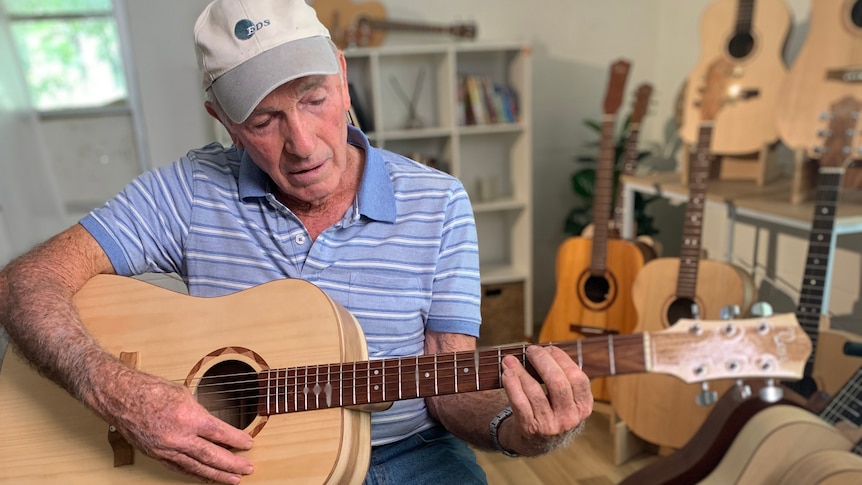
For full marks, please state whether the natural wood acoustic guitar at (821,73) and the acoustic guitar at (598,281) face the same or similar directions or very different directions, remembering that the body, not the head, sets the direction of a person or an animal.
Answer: same or similar directions

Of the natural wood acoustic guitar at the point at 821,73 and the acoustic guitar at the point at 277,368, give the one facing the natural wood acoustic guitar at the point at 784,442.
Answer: the natural wood acoustic guitar at the point at 821,73

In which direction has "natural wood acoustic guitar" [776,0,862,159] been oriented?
toward the camera

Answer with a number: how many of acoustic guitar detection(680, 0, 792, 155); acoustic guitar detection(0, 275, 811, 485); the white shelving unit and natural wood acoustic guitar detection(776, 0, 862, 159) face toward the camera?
4

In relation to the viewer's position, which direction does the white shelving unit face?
facing the viewer

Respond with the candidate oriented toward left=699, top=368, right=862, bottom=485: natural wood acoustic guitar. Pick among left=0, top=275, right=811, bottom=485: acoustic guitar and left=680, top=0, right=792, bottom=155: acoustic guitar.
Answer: left=680, top=0, right=792, bottom=155: acoustic guitar

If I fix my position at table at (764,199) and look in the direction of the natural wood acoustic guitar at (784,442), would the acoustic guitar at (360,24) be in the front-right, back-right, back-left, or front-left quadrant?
back-right

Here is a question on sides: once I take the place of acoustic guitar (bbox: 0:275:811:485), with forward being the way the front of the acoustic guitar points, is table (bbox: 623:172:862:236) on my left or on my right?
on my left

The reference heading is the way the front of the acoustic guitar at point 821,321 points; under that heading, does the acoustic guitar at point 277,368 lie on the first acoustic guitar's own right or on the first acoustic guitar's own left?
on the first acoustic guitar's own right

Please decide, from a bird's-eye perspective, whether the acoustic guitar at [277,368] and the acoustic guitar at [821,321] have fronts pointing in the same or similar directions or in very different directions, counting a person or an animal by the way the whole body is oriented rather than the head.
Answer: same or similar directions
